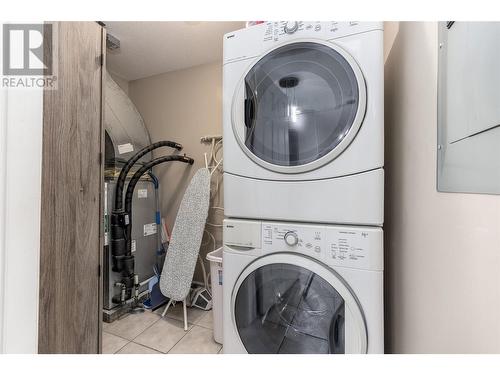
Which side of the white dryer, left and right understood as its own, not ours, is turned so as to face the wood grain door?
right

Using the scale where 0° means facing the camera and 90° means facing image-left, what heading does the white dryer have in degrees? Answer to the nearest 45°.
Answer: approximately 0°
